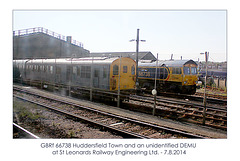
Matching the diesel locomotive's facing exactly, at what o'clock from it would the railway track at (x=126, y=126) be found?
The railway track is roughly at 2 o'clock from the diesel locomotive.

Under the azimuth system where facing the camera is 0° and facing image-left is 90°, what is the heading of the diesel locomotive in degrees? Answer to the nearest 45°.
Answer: approximately 315°

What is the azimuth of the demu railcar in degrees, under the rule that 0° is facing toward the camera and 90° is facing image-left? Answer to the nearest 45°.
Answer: approximately 315°

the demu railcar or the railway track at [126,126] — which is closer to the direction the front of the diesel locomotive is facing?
the railway track

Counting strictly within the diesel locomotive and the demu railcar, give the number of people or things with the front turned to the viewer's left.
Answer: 0
